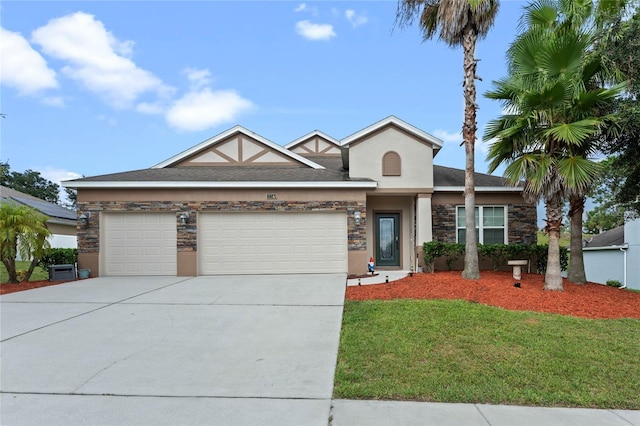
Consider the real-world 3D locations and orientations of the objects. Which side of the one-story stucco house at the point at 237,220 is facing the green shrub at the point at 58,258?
right

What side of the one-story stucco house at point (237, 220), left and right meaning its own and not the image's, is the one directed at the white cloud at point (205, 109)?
back

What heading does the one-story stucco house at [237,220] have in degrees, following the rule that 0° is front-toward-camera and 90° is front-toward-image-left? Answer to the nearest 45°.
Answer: approximately 0°

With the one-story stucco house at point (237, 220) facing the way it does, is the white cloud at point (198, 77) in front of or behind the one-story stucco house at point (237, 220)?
behind

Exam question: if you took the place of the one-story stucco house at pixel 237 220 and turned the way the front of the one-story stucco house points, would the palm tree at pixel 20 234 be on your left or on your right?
on your right
